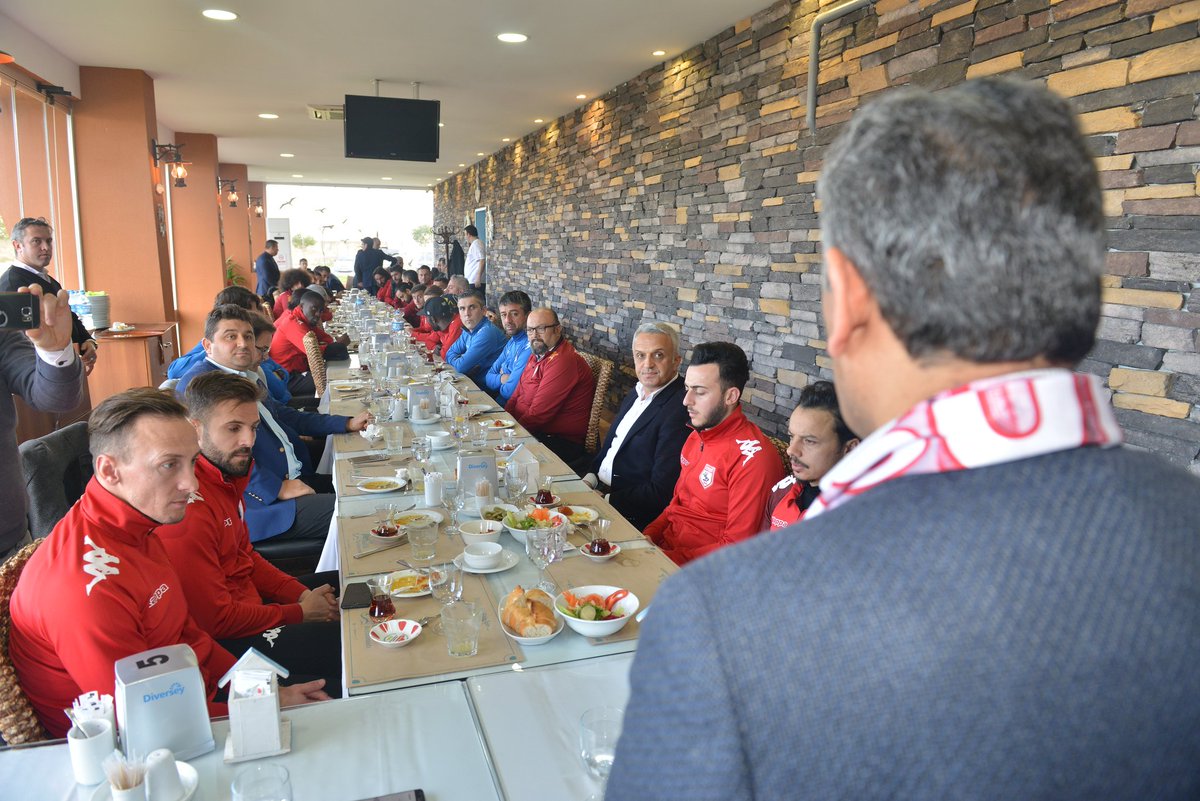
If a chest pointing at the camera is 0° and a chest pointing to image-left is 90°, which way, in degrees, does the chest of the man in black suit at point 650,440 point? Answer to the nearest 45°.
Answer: approximately 45°

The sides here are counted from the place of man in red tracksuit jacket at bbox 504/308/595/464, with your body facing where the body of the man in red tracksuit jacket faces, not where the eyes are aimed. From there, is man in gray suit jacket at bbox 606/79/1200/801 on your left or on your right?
on your left

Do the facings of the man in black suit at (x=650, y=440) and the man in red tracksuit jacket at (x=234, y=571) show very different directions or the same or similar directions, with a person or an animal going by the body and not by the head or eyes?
very different directions

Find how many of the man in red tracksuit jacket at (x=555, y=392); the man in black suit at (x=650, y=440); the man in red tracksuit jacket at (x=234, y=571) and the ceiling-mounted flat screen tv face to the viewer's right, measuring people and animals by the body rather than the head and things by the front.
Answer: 1

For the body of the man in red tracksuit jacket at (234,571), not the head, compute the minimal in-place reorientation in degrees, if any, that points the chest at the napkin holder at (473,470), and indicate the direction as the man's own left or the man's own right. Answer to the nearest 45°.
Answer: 0° — they already face it

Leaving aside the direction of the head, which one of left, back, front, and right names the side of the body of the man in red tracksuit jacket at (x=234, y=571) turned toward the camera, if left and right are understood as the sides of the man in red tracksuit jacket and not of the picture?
right

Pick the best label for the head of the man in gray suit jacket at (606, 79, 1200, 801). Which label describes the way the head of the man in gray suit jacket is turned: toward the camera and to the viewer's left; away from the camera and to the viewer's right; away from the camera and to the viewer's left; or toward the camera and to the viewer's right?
away from the camera and to the viewer's left

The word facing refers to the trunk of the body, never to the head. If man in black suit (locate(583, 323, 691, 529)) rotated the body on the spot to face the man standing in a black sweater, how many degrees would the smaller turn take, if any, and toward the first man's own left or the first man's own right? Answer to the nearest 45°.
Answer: approximately 45° to the first man's own right

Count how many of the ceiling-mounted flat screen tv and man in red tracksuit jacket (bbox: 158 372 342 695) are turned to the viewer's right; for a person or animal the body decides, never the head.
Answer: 1

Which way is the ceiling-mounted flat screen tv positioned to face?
toward the camera

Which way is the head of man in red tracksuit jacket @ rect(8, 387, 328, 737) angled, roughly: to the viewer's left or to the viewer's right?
to the viewer's right

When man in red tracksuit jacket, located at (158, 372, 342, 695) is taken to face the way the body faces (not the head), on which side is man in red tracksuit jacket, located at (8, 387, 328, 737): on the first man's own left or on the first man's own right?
on the first man's own right

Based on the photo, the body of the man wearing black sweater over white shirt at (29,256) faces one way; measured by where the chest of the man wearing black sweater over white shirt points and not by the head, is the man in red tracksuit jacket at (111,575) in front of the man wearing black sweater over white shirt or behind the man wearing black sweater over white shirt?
in front
